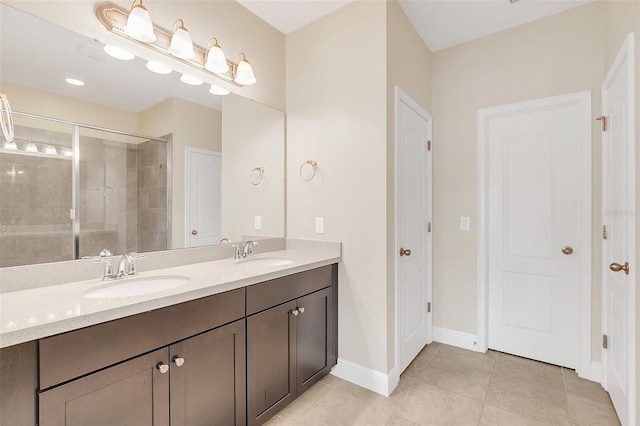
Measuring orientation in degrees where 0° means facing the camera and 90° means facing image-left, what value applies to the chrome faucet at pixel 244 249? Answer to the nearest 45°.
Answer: approximately 315°

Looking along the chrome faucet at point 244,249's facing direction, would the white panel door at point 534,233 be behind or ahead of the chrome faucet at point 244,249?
ahead

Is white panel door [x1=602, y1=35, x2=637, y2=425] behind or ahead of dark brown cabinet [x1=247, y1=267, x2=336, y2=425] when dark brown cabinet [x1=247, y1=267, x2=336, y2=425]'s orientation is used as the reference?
ahead

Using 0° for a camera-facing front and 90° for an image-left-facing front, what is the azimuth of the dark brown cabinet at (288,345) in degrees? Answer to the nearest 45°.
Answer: approximately 315°

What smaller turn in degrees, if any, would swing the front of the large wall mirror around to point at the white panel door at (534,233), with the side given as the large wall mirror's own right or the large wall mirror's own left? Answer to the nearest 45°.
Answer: approximately 45° to the large wall mirror's own left

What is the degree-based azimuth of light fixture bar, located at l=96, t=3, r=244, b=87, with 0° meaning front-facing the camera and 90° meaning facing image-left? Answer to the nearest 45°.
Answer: approximately 315°

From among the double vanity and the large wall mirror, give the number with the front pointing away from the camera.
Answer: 0
